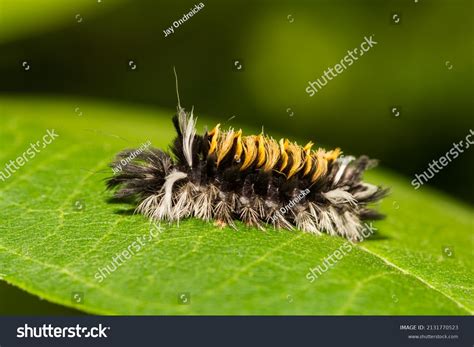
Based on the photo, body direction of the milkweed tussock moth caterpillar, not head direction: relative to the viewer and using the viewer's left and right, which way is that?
facing to the left of the viewer
